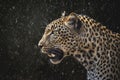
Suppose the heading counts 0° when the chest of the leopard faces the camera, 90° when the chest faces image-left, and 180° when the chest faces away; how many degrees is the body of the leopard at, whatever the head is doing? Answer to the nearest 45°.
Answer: approximately 90°
